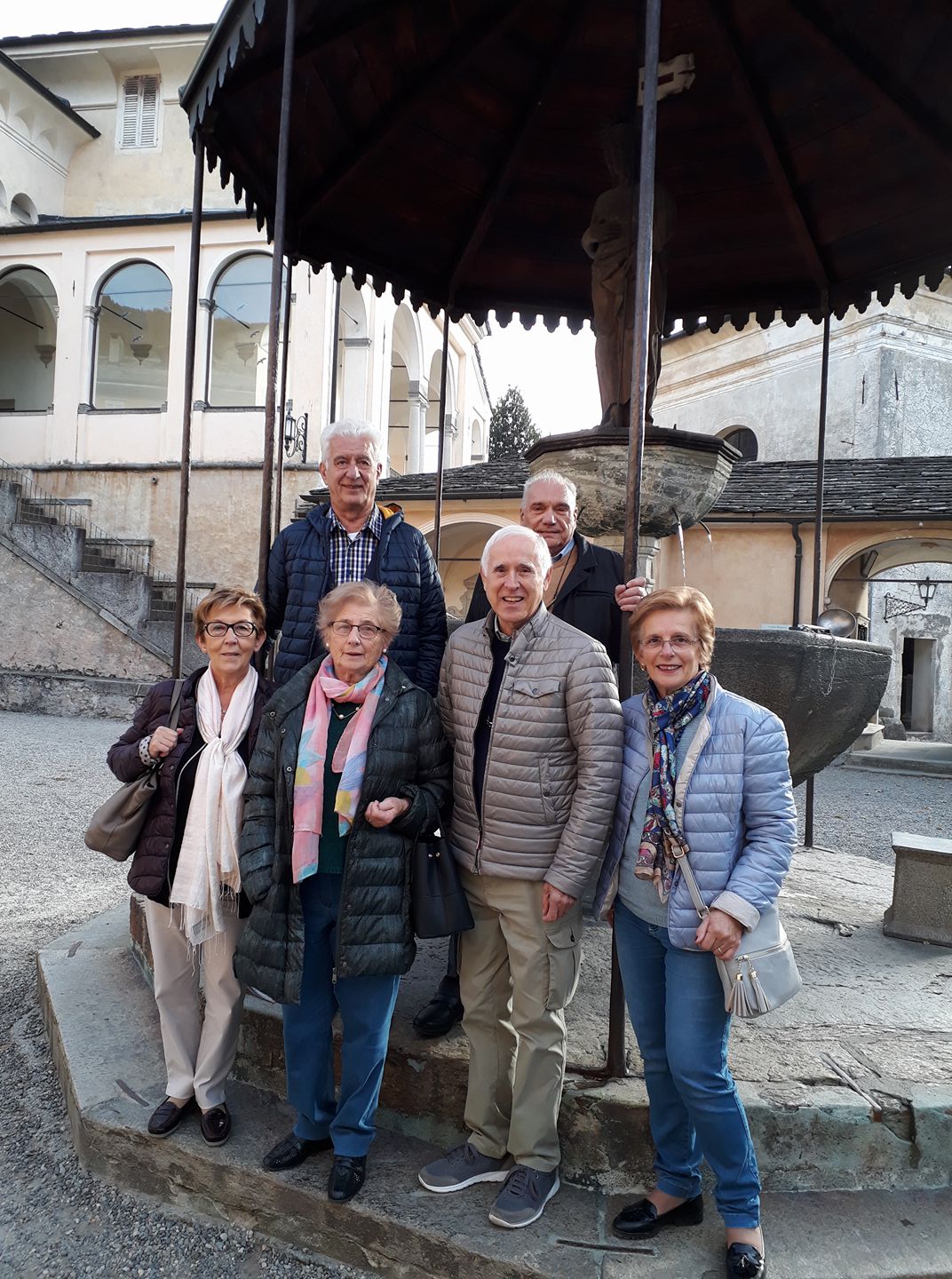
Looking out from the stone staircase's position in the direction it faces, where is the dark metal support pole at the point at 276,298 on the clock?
The dark metal support pole is roughly at 3 o'clock from the stone staircase.

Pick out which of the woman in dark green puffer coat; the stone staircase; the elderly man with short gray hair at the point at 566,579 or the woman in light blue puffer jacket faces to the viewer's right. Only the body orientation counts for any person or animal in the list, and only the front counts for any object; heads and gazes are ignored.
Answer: the stone staircase

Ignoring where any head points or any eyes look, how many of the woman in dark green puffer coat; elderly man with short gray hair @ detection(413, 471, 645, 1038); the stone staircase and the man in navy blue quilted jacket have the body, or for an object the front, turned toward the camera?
3

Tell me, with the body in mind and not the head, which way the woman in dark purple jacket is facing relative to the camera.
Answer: toward the camera

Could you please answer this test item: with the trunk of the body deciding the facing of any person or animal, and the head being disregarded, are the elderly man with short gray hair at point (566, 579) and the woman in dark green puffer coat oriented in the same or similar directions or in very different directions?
same or similar directions

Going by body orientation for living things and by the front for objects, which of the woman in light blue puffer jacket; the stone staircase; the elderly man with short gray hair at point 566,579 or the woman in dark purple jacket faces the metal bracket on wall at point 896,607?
the stone staircase

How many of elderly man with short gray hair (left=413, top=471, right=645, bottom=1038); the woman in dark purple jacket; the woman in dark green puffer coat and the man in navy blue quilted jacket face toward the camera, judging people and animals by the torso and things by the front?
4

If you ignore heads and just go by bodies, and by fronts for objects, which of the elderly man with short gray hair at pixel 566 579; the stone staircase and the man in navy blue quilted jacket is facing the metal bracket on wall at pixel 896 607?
the stone staircase

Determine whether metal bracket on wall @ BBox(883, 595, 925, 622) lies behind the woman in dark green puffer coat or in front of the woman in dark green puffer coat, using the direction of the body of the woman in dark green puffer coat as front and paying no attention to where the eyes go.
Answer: behind

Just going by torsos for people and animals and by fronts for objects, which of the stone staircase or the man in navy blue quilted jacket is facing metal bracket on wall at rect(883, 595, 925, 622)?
the stone staircase

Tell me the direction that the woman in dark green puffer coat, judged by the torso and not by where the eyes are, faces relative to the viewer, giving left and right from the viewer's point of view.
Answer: facing the viewer

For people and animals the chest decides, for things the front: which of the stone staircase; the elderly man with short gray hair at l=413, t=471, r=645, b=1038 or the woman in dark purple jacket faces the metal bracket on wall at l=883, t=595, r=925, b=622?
the stone staircase

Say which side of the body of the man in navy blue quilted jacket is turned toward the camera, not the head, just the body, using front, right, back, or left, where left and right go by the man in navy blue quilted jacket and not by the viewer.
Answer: front
